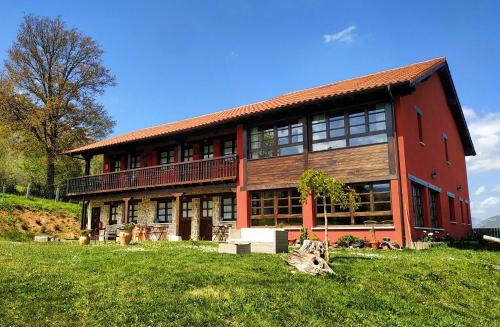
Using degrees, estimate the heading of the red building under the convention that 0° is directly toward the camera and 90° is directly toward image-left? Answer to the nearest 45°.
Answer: approximately 45°

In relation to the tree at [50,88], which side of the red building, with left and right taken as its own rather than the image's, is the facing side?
right
